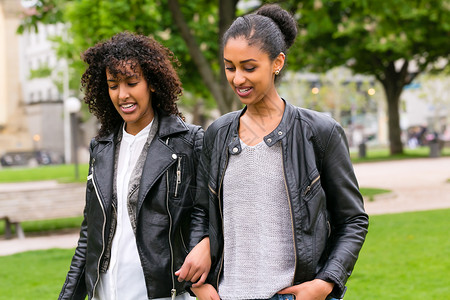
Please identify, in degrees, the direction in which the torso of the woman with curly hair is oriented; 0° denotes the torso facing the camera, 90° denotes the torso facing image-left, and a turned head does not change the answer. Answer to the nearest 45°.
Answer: approximately 45°

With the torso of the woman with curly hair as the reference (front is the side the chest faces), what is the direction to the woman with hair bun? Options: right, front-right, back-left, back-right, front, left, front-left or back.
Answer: left

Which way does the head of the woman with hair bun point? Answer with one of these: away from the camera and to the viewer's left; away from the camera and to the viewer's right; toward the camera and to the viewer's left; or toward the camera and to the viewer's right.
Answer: toward the camera and to the viewer's left

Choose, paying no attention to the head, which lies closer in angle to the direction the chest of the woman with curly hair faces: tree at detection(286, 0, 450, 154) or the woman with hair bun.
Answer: the woman with hair bun

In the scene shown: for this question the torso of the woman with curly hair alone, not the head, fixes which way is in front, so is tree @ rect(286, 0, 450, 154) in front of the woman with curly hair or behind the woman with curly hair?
behind
